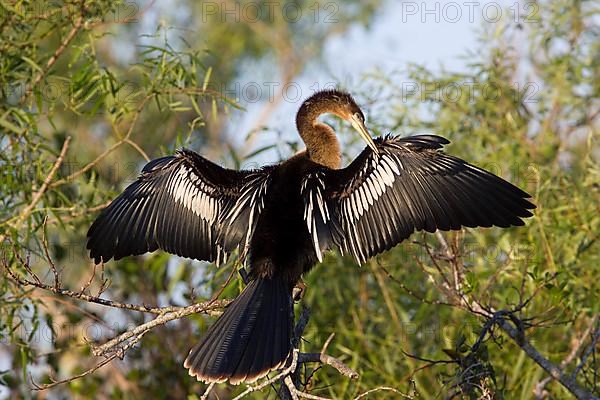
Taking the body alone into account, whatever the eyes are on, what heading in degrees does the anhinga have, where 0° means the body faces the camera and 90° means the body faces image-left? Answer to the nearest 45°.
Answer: approximately 180°
